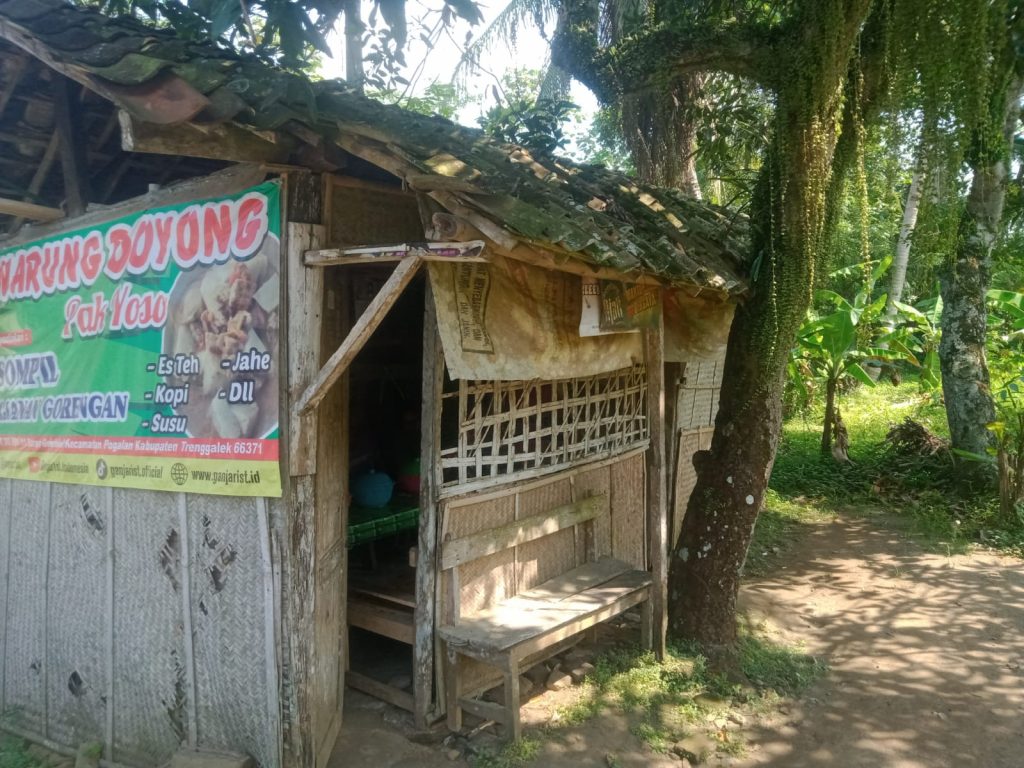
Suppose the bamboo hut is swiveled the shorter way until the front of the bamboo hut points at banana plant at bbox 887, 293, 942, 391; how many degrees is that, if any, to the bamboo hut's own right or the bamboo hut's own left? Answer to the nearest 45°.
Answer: approximately 90° to the bamboo hut's own left

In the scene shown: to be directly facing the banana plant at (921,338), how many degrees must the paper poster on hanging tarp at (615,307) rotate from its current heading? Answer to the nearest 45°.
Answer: approximately 90° to its left

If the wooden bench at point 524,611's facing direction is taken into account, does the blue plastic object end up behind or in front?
behind

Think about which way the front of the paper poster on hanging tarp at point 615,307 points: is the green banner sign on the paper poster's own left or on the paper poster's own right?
on the paper poster's own right

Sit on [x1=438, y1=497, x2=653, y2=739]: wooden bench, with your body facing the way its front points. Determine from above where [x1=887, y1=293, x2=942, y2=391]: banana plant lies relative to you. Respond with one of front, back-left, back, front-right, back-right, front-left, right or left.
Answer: left

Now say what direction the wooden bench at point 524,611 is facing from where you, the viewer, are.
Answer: facing the viewer and to the right of the viewer

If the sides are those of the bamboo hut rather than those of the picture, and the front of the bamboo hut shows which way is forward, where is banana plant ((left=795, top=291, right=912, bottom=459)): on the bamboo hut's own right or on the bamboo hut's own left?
on the bamboo hut's own left

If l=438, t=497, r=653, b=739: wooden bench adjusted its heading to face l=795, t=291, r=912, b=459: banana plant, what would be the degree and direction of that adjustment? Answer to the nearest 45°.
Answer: approximately 90° to its left

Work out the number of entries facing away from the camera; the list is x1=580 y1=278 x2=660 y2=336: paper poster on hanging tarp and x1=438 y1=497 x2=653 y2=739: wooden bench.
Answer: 0
